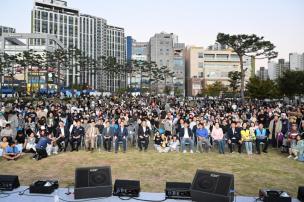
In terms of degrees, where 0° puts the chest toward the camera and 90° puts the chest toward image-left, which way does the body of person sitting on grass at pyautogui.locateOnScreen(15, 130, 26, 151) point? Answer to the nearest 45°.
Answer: approximately 0°

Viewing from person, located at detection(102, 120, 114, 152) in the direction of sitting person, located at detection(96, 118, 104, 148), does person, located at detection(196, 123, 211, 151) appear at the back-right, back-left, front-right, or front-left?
back-right

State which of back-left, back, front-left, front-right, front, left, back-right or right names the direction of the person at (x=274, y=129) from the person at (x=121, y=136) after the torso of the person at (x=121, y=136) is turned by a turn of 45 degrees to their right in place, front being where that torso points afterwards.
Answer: back-left

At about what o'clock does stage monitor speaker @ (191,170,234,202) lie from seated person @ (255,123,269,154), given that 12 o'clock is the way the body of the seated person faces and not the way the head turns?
The stage monitor speaker is roughly at 12 o'clock from the seated person.

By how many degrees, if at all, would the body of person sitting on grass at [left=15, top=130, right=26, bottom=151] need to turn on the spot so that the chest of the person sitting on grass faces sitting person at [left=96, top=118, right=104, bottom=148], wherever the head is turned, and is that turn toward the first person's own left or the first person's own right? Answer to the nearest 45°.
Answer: approximately 90° to the first person's own left
